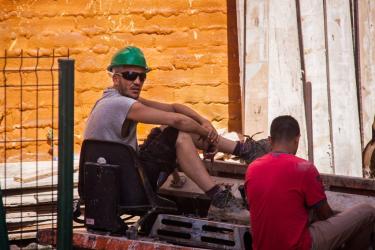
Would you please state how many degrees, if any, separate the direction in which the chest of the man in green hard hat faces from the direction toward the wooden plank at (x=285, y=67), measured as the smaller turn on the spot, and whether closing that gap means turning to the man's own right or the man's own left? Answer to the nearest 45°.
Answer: approximately 45° to the man's own left

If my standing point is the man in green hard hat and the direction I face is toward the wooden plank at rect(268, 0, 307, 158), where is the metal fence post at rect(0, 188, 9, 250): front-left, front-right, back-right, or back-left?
back-left

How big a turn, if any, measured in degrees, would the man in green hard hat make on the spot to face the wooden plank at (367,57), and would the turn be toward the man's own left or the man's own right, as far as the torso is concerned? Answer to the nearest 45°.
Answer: approximately 45° to the man's own left

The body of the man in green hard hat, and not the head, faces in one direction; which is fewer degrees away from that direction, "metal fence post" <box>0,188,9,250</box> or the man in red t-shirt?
the man in red t-shirt

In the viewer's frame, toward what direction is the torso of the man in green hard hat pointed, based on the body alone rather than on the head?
to the viewer's right

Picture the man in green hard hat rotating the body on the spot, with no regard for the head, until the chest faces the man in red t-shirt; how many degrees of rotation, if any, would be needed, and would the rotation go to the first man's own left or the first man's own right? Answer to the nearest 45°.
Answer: approximately 45° to the first man's own right
